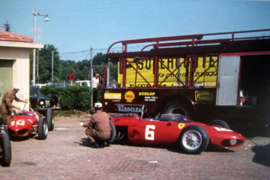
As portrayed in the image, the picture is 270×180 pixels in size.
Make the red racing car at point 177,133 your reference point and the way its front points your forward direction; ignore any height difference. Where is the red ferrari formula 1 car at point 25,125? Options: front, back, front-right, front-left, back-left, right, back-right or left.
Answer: back-right

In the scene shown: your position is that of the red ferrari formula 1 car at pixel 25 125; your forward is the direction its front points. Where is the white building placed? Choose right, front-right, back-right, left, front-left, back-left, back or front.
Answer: back-right

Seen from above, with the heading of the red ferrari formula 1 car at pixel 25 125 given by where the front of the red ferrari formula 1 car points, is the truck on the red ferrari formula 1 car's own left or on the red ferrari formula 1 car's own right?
on the red ferrari formula 1 car's own left

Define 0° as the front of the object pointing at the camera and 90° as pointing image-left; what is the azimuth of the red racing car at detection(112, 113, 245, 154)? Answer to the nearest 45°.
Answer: approximately 315°
